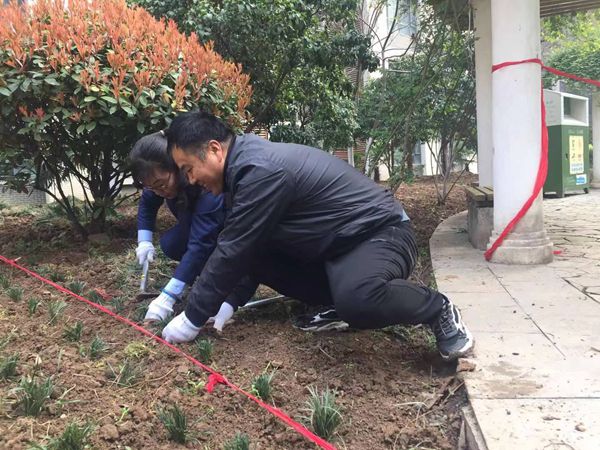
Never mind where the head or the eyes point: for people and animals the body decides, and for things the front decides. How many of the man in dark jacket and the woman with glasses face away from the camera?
0

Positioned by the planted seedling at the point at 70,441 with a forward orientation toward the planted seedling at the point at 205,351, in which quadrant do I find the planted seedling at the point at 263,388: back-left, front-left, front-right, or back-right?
front-right

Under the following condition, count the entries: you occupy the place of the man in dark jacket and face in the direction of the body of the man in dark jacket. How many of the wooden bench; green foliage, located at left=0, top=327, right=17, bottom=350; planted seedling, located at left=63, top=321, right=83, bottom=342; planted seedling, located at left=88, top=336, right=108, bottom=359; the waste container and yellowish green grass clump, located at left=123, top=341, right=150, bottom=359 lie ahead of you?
4

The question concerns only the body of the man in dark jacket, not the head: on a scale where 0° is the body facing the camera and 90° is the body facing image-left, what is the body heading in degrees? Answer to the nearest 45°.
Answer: approximately 90°

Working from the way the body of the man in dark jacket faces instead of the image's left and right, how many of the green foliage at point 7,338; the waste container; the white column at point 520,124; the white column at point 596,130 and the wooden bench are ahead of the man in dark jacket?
1

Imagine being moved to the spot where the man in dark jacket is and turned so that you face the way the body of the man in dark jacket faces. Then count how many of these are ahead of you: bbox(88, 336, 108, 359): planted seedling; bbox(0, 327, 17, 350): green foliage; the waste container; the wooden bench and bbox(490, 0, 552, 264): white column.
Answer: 2

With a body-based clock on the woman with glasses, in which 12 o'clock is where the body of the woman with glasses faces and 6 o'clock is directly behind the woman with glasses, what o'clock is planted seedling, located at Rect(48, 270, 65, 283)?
The planted seedling is roughly at 3 o'clock from the woman with glasses.

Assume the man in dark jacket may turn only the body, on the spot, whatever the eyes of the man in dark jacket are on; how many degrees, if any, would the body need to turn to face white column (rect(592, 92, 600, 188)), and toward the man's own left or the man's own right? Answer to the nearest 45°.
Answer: approximately 135° to the man's own right

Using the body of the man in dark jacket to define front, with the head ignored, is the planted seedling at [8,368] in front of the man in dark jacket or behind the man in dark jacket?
in front

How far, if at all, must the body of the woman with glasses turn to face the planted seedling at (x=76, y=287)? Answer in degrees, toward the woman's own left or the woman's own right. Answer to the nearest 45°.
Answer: approximately 90° to the woman's own right

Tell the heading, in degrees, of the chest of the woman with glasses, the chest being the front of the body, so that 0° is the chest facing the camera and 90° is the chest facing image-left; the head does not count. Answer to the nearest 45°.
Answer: approximately 45°

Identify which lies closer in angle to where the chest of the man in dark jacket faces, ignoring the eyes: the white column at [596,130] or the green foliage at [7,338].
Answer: the green foliage

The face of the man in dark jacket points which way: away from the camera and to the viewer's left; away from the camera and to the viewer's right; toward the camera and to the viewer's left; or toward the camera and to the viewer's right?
toward the camera and to the viewer's left

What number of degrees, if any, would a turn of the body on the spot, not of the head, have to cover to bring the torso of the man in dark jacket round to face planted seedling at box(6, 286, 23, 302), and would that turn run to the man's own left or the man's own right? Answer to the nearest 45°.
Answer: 0° — they already face it

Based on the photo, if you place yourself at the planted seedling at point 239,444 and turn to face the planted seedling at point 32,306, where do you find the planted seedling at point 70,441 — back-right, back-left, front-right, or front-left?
front-left

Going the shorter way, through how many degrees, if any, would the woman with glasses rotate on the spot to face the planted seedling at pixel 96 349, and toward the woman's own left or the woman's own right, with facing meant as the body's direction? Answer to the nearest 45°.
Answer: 0° — they already face it
